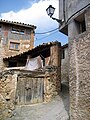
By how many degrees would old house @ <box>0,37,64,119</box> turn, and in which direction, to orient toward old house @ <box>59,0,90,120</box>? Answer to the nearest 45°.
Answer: approximately 45° to its left

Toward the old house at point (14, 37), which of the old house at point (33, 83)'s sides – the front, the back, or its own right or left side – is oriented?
back

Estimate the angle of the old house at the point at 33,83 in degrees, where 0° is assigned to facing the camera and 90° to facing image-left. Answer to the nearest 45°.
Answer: approximately 0°
